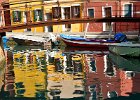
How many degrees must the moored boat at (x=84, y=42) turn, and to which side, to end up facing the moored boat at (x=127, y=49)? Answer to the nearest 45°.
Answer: approximately 135° to its left

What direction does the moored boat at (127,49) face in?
to the viewer's left

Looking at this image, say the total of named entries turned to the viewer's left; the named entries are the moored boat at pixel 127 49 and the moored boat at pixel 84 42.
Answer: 2

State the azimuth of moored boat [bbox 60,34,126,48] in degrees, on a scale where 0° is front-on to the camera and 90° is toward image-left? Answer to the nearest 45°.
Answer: approximately 90°
